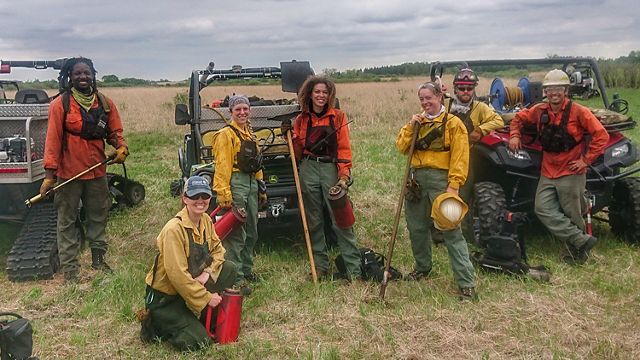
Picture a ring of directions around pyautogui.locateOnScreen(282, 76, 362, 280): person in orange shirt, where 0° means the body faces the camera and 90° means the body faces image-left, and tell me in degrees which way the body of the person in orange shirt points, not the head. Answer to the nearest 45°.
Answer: approximately 0°

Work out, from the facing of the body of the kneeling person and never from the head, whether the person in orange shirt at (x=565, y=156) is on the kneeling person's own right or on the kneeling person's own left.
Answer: on the kneeling person's own left

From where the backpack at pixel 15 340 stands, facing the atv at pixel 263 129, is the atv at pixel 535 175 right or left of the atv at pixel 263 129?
right

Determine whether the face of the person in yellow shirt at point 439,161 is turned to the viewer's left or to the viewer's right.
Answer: to the viewer's left

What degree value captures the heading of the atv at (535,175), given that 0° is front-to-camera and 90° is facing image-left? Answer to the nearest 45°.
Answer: approximately 0°

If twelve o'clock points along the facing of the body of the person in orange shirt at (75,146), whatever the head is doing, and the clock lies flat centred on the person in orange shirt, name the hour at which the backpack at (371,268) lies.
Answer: The backpack is roughly at 10 o'clock from the person in orange shirt.

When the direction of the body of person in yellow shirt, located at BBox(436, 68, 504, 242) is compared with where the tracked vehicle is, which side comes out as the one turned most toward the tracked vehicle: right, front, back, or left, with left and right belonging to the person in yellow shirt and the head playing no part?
right
